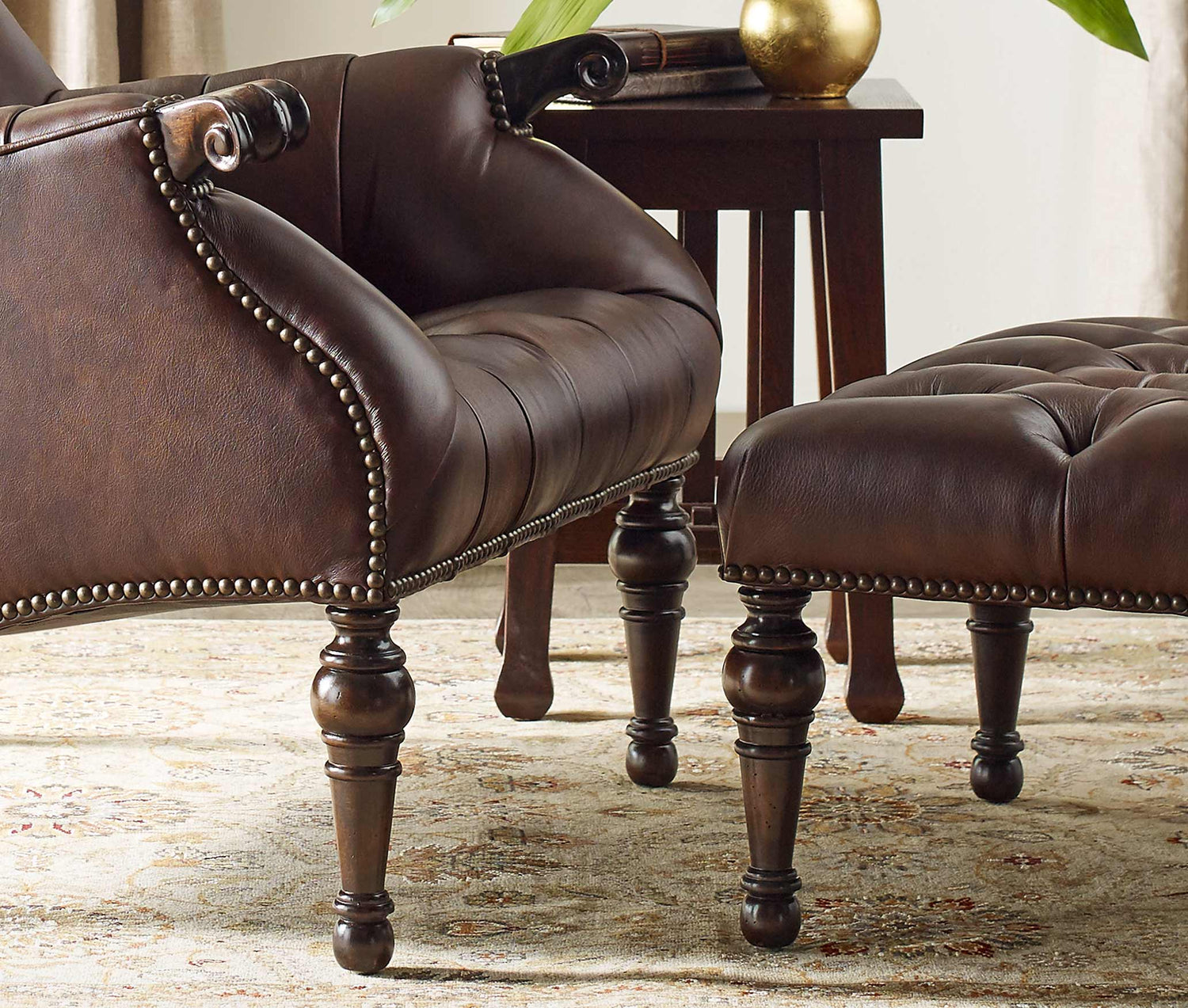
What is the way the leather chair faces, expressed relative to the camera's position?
facing the viewer and to the right of the viewer

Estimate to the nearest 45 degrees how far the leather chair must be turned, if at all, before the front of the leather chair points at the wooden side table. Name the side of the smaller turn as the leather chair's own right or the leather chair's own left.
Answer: approximately 90° to the leather chair's own left

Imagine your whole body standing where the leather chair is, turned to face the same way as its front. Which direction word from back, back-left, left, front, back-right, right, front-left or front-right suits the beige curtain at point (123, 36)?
back-left

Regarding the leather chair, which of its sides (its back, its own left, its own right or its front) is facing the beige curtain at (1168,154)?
left

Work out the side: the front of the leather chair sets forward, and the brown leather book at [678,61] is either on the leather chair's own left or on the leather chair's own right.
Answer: on the leather chair's own left
